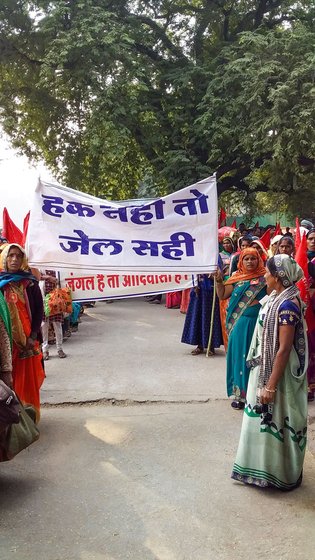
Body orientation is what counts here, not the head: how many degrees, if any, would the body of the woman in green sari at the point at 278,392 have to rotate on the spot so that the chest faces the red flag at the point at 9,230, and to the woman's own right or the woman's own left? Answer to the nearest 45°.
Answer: approximately 45° to the woman's own right

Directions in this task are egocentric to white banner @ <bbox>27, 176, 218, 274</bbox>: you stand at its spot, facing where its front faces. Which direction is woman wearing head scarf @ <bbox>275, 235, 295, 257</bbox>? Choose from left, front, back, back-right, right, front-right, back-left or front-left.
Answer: back-left

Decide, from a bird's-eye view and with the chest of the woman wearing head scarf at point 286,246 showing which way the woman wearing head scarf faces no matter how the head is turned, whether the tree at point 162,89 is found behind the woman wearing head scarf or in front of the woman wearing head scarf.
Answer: behind
